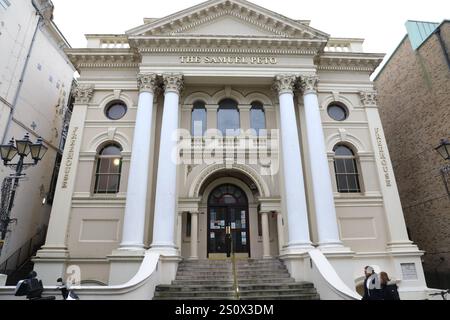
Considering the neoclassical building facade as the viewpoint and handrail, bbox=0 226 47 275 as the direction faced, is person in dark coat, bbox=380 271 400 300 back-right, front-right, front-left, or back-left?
back-left

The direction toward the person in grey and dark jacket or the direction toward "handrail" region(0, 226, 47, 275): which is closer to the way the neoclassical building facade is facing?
the person in grey and dark jacket

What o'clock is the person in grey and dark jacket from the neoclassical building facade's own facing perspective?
The person in grey and dark jacket is roughly at 11 o'clock from the neoclassical building facade.

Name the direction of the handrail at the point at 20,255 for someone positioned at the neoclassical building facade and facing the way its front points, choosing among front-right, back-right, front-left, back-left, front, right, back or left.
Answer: right

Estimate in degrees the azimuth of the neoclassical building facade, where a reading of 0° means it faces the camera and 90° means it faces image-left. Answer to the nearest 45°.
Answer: approximately 0°

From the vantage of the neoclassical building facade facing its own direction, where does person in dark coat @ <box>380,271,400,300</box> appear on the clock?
The person in dark coat is roughly at 11 o'clock from the neoclassical building facade.
